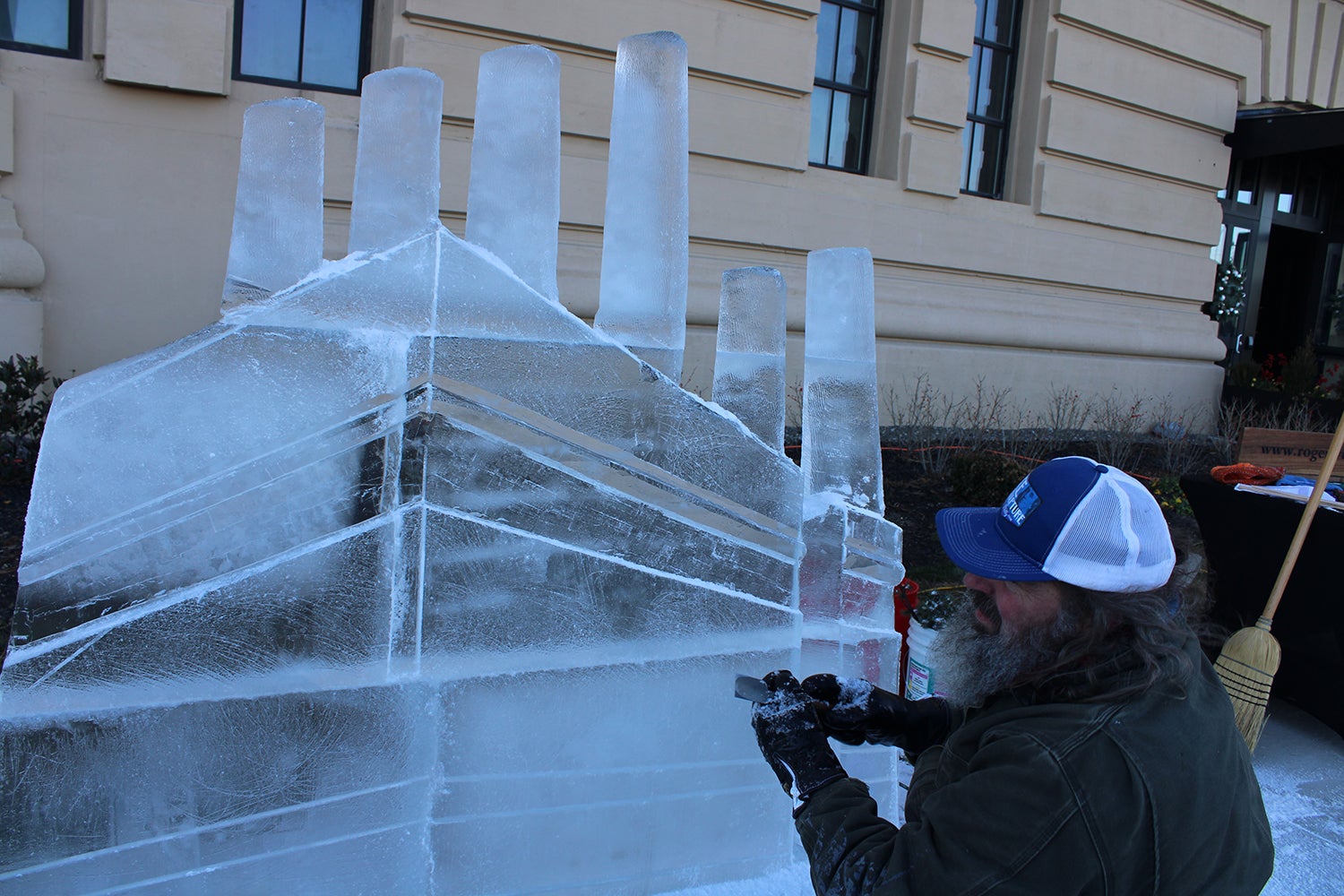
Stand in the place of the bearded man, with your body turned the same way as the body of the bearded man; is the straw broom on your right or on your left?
on your right

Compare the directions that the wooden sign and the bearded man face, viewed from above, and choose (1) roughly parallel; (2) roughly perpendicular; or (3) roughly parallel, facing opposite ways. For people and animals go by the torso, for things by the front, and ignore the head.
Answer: roughly perpendicular

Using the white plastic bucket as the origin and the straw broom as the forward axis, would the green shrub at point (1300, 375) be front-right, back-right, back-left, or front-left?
front-left

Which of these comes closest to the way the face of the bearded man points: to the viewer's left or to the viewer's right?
to the viewer's left

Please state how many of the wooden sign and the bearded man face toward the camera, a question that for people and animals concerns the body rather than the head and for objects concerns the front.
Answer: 1

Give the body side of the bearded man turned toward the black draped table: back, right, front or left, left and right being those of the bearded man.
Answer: right

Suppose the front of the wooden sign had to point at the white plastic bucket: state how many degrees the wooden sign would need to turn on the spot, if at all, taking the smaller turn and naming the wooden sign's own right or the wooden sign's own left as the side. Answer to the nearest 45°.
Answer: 0° — it already faces it

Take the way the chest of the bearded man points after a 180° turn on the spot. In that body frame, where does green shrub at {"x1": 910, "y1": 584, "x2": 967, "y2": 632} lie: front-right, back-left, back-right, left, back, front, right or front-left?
left

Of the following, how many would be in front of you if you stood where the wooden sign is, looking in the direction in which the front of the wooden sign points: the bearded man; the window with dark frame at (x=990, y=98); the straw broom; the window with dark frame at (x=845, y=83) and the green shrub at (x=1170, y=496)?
2

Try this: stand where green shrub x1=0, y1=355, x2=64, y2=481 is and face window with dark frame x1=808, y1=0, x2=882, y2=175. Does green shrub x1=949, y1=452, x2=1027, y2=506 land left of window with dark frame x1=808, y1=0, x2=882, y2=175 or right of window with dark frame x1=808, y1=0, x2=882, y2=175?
right

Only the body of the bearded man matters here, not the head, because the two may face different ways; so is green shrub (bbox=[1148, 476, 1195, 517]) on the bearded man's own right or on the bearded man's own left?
on the bearded man's own right

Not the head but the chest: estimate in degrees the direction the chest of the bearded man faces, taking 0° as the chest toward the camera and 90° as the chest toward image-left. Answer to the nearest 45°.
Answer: approximately 90°

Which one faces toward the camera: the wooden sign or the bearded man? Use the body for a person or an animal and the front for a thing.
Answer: the wooden sign

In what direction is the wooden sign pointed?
toward the camera

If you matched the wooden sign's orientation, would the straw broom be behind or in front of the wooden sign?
in front
